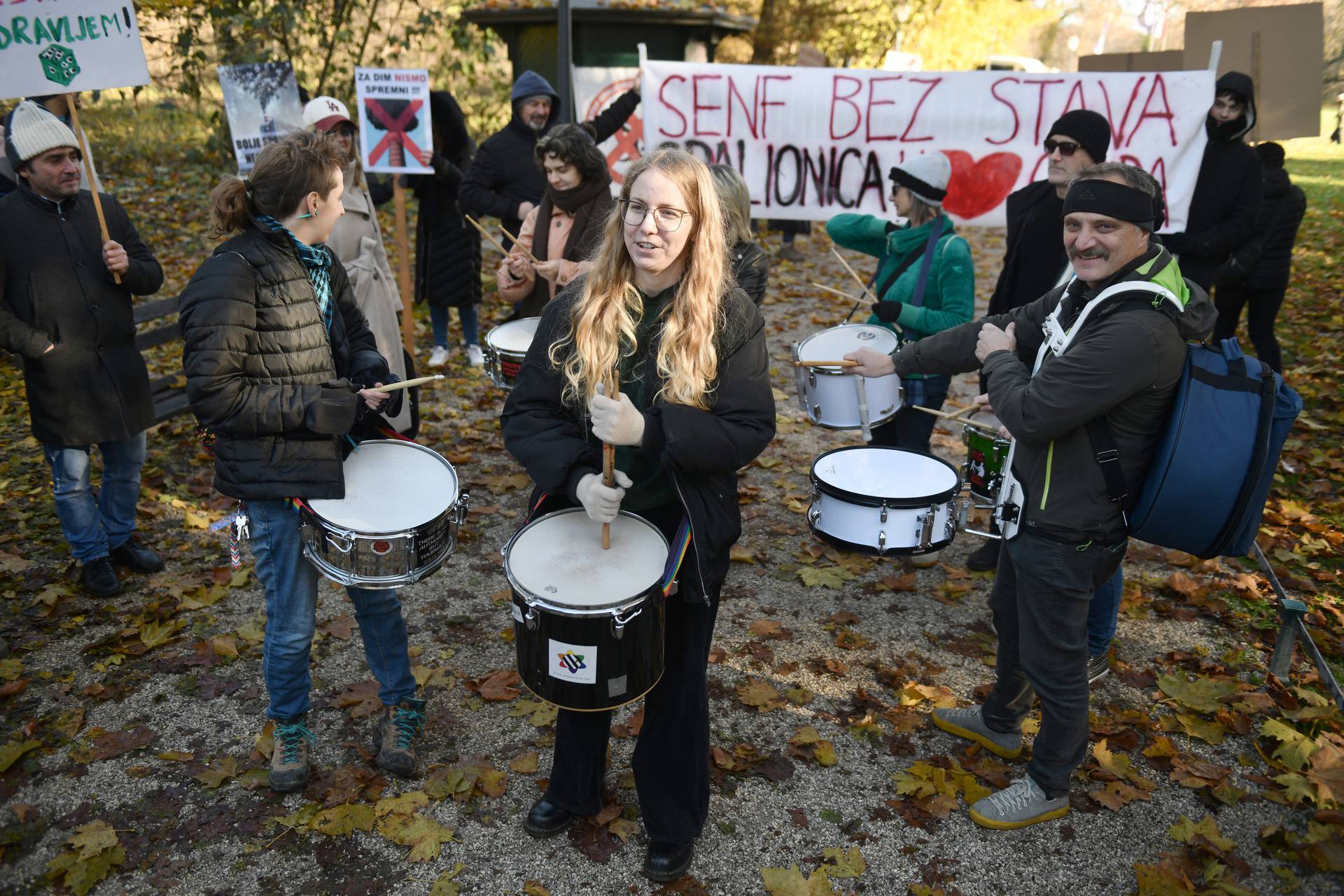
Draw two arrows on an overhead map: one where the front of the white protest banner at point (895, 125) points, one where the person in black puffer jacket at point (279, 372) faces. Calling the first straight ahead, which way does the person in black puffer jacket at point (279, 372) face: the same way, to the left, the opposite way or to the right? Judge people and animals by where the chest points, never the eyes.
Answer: to the left

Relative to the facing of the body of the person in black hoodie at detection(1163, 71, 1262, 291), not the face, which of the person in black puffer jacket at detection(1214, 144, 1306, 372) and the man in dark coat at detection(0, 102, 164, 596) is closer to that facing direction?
the man in dark coat

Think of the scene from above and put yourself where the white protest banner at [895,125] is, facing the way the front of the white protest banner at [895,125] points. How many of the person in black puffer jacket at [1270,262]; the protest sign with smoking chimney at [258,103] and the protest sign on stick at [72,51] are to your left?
1

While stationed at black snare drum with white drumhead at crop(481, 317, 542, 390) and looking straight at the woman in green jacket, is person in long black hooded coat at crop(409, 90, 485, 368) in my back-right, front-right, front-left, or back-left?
back-left

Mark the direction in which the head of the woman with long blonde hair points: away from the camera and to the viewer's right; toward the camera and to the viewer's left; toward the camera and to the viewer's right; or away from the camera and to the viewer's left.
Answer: toward the camera and to the viewer's left

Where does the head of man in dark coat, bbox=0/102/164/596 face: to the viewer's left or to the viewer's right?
to the viewer's right

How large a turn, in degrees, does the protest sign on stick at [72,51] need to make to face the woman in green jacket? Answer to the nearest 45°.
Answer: approximately 45° to its left

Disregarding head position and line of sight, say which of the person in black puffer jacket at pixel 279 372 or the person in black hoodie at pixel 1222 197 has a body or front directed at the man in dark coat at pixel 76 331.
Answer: the person in black hoodie

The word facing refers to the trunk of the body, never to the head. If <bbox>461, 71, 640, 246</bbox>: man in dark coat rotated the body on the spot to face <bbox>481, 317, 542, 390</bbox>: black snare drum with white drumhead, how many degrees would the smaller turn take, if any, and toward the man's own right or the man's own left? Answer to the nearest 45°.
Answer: approximately 45° to the man's own right

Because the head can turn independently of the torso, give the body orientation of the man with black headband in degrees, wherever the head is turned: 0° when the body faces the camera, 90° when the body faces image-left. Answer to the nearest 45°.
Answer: approximately 90°
